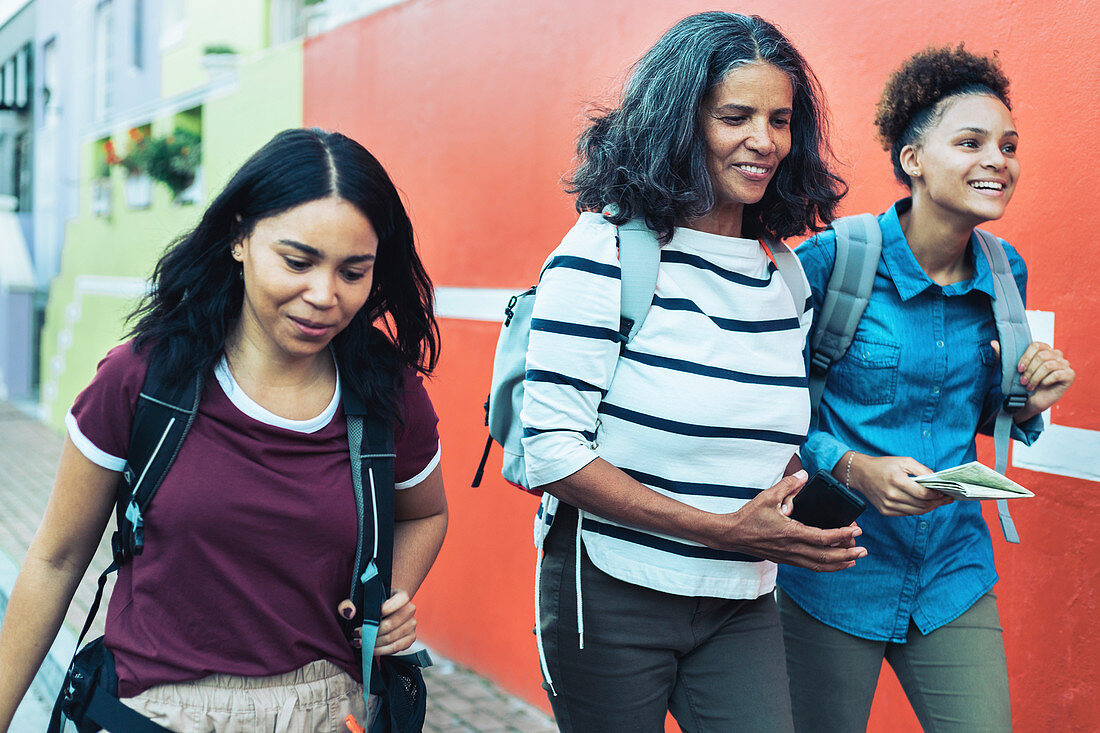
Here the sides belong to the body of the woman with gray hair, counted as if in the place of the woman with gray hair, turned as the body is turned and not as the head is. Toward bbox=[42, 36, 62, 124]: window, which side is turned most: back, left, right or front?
back

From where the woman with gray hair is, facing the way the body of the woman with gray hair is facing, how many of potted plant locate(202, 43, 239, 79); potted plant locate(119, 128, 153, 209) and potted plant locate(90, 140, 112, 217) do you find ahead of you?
0

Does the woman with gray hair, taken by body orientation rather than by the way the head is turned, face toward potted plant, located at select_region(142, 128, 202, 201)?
no

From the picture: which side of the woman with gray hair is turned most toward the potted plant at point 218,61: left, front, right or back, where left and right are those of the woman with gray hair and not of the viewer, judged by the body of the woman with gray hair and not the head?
back

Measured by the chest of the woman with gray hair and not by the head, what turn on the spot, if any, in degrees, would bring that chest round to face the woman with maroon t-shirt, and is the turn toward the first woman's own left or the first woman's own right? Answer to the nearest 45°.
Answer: approximately 90° to the first woman's own right

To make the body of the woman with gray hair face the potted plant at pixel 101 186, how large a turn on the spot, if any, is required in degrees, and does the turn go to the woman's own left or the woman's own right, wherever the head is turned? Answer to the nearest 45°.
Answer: approximately 180°

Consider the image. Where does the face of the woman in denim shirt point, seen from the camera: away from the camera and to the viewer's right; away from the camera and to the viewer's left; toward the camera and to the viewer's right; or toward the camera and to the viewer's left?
toward the camera and to the viewer's right

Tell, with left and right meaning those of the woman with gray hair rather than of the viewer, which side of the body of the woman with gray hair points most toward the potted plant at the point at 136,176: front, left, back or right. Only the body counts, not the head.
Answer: back

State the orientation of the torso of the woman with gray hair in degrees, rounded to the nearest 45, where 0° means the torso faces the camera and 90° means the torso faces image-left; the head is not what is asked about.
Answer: approximately 315°

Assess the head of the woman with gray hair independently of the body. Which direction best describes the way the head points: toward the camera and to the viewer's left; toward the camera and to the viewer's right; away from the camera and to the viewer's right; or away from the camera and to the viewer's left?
toward the camera and to the viewer's right

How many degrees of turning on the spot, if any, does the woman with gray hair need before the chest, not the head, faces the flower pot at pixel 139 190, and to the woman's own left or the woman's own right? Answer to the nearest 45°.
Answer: approximately 180°

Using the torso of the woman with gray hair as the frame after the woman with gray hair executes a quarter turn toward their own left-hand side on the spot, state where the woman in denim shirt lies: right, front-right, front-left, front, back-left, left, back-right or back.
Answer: front

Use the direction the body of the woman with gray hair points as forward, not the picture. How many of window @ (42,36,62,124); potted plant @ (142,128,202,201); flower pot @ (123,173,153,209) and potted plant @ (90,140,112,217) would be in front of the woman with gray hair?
0
